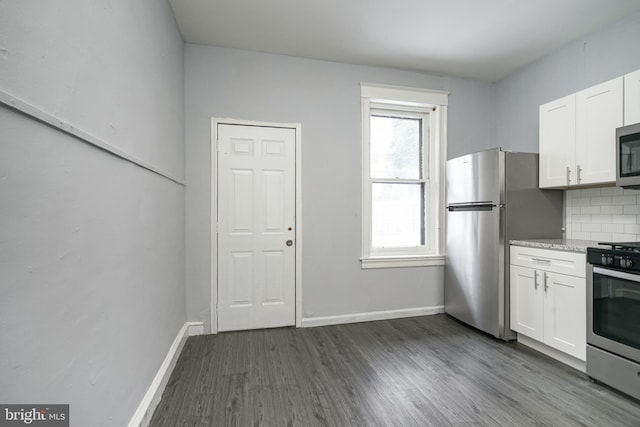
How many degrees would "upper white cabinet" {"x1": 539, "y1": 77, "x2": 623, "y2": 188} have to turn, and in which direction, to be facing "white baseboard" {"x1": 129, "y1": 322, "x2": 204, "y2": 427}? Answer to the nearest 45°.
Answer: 0° — it already faces it

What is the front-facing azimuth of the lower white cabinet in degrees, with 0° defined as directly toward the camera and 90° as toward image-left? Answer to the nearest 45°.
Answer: approximately 45°

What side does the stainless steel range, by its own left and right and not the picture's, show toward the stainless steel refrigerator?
right

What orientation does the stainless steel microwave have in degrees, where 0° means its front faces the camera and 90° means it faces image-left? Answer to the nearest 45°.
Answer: approximately 45°
